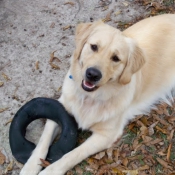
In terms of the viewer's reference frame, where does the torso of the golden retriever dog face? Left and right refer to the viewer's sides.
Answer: facing the viewer and to the left of the viewer

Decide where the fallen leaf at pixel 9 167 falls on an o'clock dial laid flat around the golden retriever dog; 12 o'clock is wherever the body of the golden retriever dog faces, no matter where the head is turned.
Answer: The fallen leaf is roughly at 1 o'clock from the golden retriever dog.

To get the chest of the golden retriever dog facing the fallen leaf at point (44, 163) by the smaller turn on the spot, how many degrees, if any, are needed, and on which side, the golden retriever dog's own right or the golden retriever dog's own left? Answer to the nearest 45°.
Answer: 0° — it already faces it
